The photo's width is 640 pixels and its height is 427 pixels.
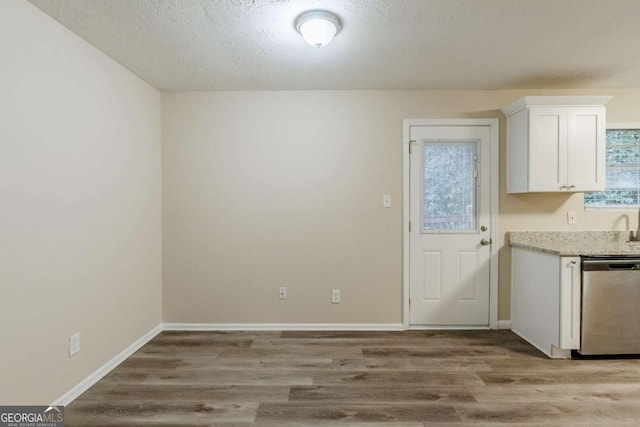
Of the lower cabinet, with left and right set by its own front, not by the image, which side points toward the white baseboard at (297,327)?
right

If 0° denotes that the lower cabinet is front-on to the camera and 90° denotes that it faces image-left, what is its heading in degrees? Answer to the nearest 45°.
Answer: approximately 315°

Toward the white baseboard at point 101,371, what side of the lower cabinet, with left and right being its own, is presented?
right

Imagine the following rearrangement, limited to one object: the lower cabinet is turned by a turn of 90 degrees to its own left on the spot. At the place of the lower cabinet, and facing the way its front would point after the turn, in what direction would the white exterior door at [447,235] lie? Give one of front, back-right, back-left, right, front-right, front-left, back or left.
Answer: back-left

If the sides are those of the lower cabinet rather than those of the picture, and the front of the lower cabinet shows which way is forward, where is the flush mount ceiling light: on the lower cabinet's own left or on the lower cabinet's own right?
on the lower cabinet's own right

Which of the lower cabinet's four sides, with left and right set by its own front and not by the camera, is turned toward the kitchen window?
left

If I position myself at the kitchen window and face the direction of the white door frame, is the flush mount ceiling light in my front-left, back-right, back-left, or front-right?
front-left

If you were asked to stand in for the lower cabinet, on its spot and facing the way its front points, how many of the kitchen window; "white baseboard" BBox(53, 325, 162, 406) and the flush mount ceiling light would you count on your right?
2

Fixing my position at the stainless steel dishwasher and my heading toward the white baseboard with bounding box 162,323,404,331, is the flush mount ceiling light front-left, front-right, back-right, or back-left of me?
front-left
